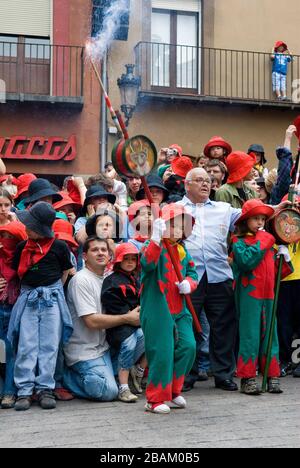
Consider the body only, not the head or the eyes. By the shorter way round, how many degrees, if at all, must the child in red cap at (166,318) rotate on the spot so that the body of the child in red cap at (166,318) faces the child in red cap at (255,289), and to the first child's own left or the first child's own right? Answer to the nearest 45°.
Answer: approximately 90° to the first child's own left

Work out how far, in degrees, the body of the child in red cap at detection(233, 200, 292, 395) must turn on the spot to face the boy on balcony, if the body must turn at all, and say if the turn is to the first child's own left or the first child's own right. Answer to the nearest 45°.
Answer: approximately 135° to the first child's own left

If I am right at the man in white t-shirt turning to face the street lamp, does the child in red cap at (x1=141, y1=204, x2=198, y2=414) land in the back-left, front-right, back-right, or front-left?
back-right

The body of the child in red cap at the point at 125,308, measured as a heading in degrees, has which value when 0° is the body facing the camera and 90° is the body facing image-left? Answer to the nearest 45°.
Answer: approximately 315°

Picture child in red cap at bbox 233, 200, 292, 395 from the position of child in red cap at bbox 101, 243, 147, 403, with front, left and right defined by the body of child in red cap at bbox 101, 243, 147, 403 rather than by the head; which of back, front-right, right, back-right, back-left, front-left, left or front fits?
front-left

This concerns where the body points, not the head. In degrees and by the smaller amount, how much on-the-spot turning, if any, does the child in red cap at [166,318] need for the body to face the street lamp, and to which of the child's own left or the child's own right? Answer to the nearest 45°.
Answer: approximately 135° to the child's own left

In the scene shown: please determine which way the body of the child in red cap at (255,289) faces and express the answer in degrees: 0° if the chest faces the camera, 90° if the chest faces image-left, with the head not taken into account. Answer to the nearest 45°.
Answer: approximately 315°

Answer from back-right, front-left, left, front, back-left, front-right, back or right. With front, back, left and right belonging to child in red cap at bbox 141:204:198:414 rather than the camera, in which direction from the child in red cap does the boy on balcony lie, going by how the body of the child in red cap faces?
back-left

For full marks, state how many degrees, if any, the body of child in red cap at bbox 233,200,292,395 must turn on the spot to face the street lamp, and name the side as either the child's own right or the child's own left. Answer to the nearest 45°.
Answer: approximately 135° to the child's own right
